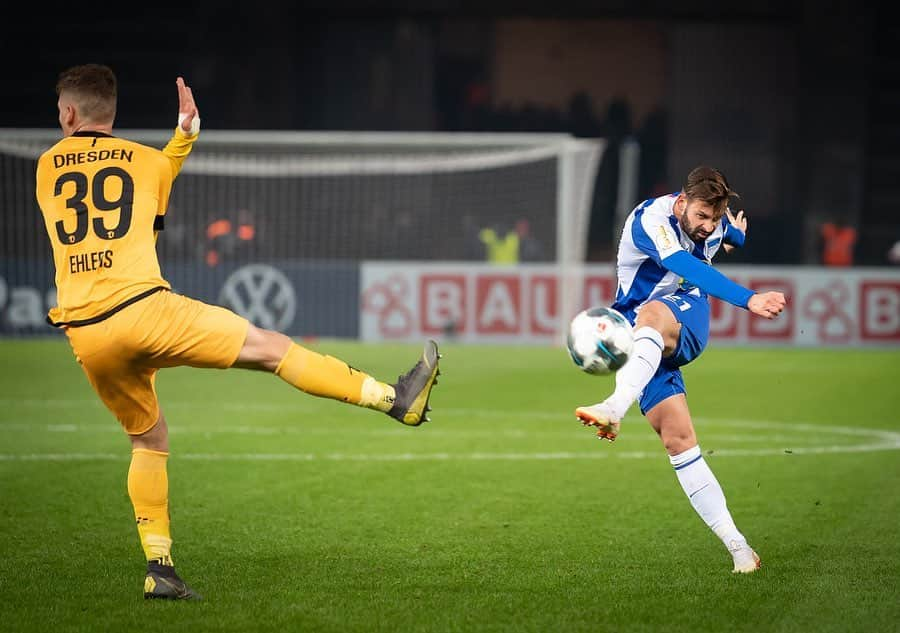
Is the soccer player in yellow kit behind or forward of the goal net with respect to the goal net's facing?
forward

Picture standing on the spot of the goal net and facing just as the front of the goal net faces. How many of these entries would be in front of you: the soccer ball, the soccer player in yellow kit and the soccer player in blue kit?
3

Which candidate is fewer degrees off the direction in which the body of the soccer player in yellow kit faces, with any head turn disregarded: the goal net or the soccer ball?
the goal net

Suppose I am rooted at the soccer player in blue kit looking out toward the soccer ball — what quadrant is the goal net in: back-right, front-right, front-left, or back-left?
back-right

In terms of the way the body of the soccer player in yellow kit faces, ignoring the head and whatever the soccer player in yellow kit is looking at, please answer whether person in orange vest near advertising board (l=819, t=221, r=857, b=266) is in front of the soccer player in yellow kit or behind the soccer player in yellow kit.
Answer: in front

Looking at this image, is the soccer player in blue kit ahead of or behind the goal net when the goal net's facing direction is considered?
ahead

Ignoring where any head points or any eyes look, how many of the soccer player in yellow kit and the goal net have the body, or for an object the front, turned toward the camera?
1

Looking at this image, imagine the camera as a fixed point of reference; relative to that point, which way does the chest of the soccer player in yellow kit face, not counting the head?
away from the camera

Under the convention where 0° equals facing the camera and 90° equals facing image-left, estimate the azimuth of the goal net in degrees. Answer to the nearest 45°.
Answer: approximately 0°

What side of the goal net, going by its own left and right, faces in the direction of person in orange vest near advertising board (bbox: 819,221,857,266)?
left

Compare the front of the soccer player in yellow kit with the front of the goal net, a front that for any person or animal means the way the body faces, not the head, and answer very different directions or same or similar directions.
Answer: very different directions
